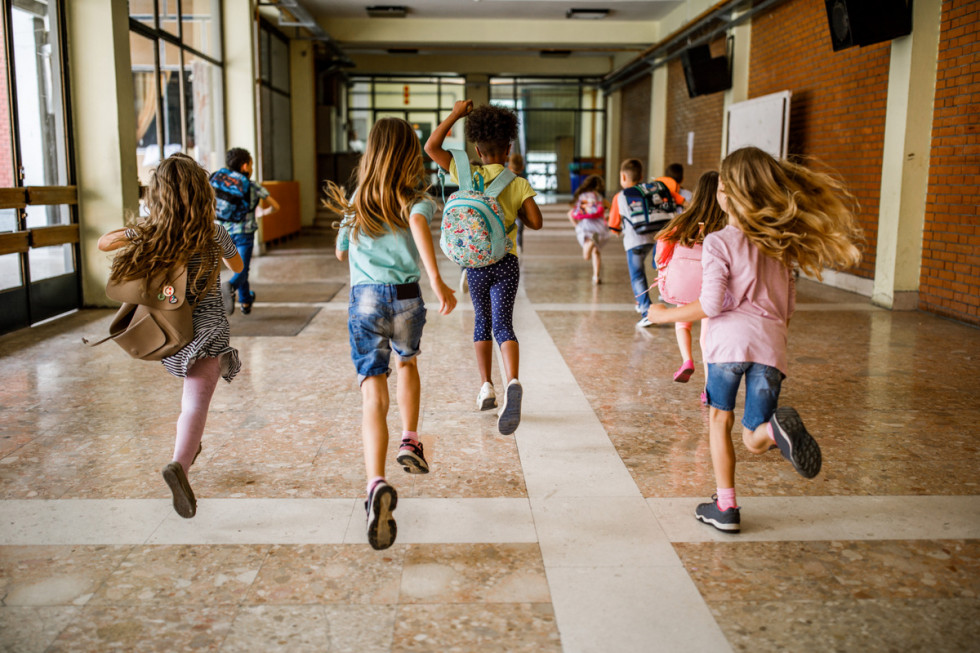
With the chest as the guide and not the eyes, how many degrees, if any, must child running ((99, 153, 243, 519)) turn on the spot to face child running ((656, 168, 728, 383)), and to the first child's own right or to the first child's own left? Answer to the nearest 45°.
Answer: approximately 90° to the first child's own right

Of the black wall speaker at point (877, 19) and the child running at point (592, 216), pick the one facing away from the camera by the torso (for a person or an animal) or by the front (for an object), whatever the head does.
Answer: the child running

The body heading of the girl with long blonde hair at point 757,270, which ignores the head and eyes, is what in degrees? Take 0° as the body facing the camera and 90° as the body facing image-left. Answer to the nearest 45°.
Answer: approximately 135°

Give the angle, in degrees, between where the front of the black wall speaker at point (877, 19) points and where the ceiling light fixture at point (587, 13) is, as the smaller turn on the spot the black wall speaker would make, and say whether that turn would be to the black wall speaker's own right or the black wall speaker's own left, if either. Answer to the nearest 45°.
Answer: approximately 90° to the black wall speaker's own right

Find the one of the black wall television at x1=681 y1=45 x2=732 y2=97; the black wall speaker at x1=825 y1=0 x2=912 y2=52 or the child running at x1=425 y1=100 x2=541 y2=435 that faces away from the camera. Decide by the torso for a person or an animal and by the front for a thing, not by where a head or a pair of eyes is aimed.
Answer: the child running

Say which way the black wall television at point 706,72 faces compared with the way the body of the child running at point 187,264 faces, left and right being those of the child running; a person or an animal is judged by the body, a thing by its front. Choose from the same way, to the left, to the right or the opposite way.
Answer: to the left

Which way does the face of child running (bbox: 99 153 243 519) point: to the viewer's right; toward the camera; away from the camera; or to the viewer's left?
away from the camera

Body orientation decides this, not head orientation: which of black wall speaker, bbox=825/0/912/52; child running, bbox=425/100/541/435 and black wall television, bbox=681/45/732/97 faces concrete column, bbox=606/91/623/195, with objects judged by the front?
the child running

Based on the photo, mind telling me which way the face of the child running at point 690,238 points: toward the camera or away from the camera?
away from the camera

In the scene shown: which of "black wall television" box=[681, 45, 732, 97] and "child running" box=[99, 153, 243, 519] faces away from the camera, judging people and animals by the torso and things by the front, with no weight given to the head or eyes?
the child running

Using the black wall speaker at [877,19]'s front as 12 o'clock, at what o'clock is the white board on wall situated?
The white board on wall is roughly at 4 o'clock from the black wall speaker.

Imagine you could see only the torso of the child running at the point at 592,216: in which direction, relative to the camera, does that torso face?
away from the camera

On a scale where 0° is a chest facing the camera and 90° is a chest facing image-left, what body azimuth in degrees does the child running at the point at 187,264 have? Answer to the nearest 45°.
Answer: approximately 180°

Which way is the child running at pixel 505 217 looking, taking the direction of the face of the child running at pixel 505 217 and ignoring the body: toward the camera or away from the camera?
away from the camera

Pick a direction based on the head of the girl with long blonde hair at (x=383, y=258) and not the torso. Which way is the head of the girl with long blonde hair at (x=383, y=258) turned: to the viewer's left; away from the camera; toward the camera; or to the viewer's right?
away from the camera

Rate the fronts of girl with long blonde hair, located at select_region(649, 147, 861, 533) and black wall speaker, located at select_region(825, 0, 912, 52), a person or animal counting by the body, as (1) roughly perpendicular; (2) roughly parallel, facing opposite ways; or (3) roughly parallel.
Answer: roughly perpendicular

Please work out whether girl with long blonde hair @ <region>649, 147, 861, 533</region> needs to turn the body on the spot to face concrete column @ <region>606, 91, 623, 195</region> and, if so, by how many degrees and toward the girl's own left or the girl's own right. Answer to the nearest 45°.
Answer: approximately 45° to the girl's own right
